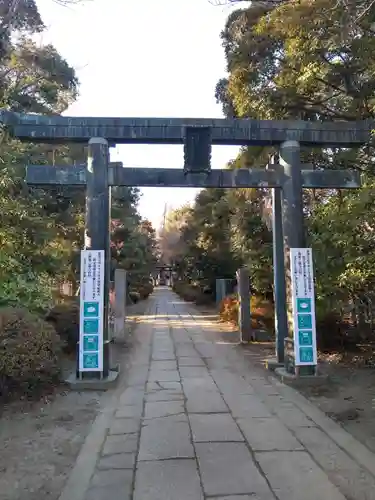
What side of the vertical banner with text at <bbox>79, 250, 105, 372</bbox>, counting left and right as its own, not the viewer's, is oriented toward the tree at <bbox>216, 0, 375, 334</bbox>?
left

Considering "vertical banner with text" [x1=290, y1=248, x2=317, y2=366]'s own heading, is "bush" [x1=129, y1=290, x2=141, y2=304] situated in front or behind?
behind

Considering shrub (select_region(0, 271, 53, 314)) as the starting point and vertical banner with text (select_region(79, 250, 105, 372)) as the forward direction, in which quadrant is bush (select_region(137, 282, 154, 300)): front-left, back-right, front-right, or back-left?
back-left

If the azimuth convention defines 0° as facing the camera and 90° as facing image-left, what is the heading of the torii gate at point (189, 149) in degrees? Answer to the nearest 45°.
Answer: approximately 0°

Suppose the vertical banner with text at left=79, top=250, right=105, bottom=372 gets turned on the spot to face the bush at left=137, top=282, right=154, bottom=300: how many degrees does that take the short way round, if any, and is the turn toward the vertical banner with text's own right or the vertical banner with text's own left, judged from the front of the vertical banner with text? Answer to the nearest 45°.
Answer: approximately 180°

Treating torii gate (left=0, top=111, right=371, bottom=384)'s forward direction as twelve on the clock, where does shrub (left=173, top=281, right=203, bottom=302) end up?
The shrub is roughly at 6 o'clock from the torii gate.

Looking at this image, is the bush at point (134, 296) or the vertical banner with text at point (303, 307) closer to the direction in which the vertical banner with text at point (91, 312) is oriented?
the vertical banner with text

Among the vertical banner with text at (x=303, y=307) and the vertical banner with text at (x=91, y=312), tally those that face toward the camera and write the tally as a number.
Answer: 2

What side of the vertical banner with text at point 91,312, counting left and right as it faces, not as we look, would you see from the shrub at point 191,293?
back

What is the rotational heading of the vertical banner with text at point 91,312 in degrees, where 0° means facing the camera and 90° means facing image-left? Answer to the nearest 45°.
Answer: approximately 0°

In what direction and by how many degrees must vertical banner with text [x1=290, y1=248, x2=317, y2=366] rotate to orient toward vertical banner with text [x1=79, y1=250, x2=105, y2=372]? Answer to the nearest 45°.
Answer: approximately 90° to its right
